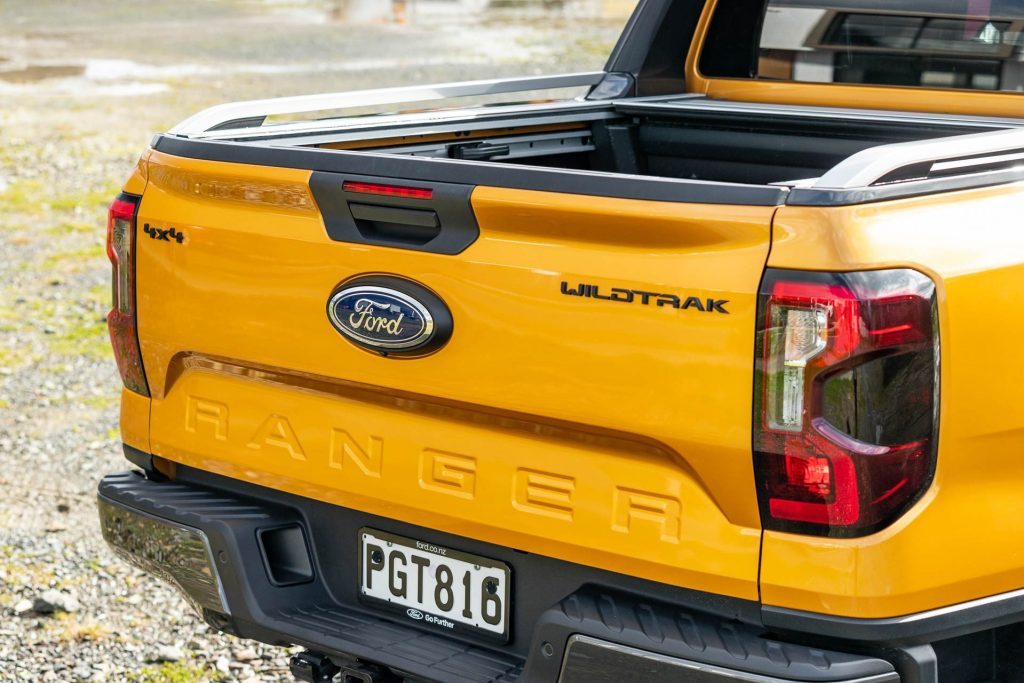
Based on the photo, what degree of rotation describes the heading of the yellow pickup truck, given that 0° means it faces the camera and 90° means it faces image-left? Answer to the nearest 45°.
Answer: approximately 225°
